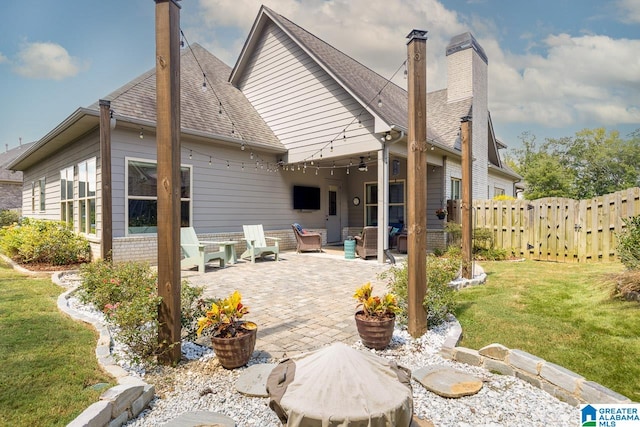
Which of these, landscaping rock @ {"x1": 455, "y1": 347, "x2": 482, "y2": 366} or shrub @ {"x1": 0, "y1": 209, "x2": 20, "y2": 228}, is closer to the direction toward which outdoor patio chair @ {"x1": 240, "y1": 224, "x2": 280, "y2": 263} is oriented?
the landscaping rock

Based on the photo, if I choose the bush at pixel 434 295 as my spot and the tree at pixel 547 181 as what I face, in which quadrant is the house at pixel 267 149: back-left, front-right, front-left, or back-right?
front-left

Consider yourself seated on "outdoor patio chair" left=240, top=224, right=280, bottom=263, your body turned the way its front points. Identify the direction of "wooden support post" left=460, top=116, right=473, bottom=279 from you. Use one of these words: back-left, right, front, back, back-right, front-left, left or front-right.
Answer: front

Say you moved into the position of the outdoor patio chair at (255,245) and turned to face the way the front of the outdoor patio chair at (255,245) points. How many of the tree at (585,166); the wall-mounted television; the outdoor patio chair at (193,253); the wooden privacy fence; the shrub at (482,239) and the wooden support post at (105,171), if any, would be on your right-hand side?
2

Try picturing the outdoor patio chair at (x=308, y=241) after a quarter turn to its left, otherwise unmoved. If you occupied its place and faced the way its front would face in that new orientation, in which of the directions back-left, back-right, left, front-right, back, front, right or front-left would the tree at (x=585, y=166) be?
front-right

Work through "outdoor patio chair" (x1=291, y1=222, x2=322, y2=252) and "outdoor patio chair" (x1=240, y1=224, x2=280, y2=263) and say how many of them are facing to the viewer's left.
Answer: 0

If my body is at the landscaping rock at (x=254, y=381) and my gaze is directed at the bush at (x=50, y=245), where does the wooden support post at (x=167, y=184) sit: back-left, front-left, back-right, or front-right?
front-left

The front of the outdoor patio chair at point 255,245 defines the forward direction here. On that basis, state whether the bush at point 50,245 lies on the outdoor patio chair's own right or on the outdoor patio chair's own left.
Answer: on the outdoor patio chair's own right

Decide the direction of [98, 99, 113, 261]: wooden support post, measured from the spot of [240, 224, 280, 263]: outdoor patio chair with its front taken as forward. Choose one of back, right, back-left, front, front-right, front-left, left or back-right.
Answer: right
